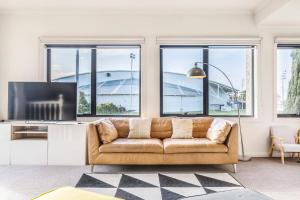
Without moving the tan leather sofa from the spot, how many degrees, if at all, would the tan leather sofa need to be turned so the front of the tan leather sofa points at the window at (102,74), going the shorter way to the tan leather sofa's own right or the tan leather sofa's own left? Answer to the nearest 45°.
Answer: approximately 135° to the tan leather sofa's own right

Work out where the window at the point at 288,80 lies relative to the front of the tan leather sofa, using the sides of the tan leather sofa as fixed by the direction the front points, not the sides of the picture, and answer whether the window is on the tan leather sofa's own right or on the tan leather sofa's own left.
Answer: on the tan leather sofa's own left

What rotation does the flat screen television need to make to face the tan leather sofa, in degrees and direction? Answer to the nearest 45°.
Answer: approximately 45° to its left

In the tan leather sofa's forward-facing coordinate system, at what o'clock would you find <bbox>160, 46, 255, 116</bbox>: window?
The window is roughly at 7 o'clock from the tan leather sofa.

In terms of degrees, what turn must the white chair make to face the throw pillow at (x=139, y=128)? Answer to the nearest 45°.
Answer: approximately 90° to its right

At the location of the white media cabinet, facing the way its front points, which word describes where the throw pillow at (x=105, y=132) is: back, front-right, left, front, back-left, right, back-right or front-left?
front-left

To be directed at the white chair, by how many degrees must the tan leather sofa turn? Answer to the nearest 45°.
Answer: approximately 135° to its left

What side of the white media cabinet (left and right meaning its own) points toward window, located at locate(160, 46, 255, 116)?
left

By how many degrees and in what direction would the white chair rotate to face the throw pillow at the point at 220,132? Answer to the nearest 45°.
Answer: approximately 90° to its right

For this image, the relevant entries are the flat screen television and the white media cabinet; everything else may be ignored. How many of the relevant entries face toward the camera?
2

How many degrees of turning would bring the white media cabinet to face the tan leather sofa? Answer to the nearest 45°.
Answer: approximately 45° to its left

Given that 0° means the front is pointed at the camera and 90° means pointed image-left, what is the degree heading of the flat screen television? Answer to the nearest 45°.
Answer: approximately 0°
